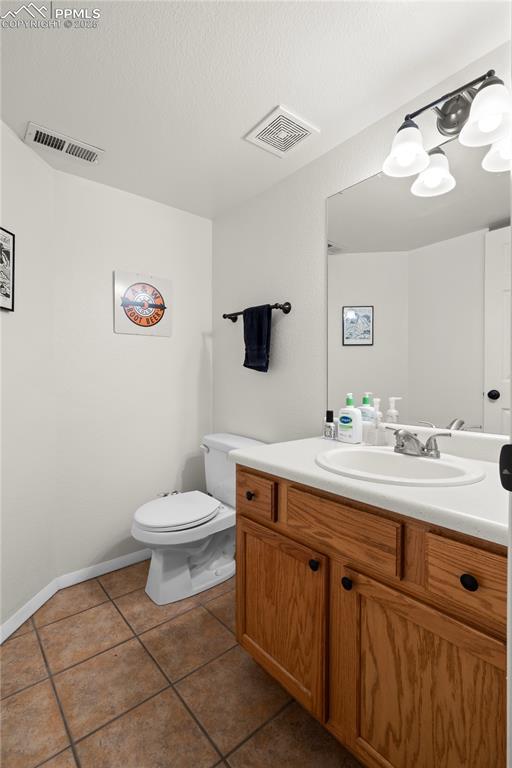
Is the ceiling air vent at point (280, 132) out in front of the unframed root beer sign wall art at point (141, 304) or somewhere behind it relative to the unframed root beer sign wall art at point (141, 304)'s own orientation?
in front

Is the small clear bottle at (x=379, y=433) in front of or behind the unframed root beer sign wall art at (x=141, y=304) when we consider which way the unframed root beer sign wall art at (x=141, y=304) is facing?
in front

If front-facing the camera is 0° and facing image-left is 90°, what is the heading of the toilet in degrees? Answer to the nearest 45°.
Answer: approximately 45°

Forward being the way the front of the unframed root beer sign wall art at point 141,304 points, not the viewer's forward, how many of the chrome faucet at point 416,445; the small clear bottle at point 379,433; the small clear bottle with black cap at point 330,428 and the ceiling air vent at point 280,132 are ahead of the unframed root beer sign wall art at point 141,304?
4

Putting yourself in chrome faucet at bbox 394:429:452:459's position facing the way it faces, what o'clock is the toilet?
The toilet is roughly at 2 o'clock from the chrome faucet.

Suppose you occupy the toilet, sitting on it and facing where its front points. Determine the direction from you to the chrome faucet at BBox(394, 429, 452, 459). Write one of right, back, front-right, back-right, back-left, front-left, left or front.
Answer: left

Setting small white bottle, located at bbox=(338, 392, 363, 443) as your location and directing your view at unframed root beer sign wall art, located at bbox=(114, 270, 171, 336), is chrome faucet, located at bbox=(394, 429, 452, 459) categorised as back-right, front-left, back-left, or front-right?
back-left

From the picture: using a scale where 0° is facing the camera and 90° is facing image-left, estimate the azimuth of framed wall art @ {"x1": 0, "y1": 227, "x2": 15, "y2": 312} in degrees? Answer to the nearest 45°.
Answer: approximately 315°

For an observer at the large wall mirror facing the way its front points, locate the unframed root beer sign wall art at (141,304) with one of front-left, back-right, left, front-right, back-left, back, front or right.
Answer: front-right

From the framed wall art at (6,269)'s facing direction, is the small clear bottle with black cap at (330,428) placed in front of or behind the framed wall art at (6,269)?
in front

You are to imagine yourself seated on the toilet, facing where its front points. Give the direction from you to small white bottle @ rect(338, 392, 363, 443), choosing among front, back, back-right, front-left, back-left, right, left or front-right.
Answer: left

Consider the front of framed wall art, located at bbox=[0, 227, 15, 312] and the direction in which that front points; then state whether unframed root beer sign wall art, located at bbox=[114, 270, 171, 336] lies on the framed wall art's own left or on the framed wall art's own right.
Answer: on the framed wall art's own left
